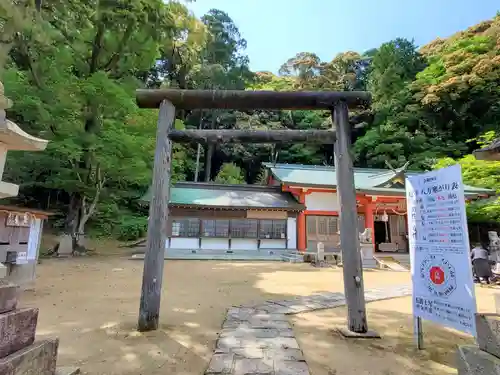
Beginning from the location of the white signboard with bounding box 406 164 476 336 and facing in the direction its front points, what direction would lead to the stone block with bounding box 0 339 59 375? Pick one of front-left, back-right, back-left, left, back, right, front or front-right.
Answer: front

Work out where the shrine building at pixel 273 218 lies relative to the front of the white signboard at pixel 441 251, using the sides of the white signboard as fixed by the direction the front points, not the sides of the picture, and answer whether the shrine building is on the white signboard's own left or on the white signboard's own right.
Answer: on the white signboard's own right

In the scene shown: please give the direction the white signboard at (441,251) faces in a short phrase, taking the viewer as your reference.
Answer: facing the viewer and to the left of the viewer

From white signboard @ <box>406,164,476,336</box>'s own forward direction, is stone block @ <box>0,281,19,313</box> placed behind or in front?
in front

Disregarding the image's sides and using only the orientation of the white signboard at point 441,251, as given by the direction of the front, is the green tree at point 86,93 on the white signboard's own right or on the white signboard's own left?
on the white signboard's own right

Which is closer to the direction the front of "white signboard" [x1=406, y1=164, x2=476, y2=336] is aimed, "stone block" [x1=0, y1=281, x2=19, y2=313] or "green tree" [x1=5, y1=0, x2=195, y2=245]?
the stone block

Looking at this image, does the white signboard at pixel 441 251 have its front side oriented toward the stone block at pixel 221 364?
yes

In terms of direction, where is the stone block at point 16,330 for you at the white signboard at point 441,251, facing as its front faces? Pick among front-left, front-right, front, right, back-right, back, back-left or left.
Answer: front

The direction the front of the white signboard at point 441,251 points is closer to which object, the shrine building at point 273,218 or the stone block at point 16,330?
the stone block
